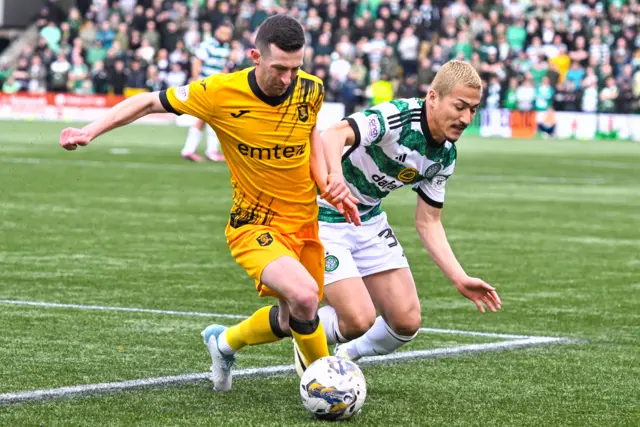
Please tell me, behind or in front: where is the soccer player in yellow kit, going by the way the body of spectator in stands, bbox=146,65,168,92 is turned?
in front

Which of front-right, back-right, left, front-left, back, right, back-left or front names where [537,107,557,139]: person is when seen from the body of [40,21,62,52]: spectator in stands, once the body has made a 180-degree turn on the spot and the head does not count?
back-right

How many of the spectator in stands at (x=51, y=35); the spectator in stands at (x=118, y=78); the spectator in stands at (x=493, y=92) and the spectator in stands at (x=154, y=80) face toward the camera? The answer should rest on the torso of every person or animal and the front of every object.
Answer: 4

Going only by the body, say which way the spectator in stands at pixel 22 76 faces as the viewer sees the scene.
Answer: toward the camera

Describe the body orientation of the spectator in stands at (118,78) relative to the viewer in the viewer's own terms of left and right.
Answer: facing the viewer

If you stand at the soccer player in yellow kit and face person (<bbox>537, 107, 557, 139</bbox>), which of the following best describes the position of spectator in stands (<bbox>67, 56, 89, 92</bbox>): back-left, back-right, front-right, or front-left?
front-left

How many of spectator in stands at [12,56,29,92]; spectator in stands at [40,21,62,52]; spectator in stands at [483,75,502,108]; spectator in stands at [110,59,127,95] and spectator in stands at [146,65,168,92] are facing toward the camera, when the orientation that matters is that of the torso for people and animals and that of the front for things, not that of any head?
5

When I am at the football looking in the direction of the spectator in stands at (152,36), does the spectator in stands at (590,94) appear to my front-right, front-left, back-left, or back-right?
front-right

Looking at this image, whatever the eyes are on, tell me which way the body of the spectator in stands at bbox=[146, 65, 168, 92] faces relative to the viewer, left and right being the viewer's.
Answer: facing the viewer

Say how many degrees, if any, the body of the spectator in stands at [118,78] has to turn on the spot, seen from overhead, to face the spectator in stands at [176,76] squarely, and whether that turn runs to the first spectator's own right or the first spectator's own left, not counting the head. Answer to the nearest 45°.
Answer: approximately 45° to the first spectator's own left

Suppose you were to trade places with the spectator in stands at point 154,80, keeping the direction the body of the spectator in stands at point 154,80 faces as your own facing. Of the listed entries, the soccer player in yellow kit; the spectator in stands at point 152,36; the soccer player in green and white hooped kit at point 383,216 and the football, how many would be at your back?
1

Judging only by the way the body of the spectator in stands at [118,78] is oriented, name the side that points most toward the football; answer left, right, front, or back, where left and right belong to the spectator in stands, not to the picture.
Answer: front

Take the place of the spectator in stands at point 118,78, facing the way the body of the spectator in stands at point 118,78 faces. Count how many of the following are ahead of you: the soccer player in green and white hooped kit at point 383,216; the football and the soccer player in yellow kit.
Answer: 3

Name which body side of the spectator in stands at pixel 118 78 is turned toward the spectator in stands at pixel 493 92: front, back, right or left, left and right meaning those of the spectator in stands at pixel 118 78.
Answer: left

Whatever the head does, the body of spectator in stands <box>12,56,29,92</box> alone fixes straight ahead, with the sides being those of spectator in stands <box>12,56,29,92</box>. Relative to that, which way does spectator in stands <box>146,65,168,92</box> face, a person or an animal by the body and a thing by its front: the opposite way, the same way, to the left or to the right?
the same way

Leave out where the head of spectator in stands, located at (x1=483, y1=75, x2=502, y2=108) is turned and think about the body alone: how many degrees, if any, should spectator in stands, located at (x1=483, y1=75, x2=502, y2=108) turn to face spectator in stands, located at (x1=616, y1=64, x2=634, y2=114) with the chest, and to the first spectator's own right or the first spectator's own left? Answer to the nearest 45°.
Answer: approximately 90° to the first spectator's own left

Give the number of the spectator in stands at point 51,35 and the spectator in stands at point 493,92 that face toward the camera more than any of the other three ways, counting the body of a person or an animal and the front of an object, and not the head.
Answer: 2

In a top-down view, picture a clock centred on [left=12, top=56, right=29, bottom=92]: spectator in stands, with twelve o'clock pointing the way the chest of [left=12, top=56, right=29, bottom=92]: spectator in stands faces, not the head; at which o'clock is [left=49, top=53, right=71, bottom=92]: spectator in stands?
[left=49, top=53, right=71, bottom=92]: spectator in stands is roughly at 10 o'clock from [left=12, top=56, right=29, bottom=92]: spectator in stands.
